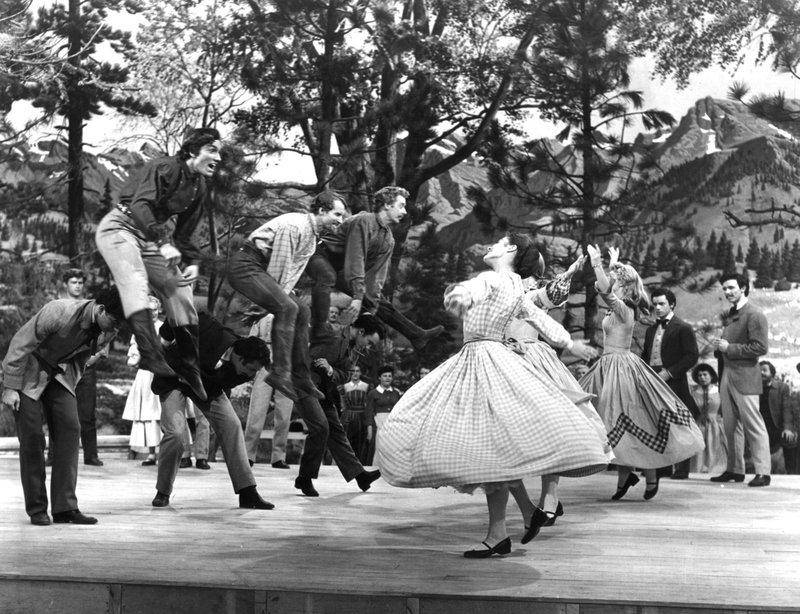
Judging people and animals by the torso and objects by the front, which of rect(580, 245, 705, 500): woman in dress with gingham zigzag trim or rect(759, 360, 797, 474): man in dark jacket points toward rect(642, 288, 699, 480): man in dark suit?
rect(759, 360, 797, 474): man in dark jacket

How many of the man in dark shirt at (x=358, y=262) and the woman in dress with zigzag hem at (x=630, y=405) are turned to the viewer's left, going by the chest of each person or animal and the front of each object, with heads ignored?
1

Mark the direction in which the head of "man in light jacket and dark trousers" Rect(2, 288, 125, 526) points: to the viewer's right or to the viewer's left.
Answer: to the viewer's right

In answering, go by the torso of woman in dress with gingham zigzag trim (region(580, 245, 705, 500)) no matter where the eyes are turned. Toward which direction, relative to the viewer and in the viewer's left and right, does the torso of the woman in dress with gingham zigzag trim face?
facing to the left of the viewer

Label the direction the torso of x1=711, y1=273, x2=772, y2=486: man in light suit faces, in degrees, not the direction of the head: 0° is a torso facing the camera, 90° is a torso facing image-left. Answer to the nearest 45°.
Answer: approximately 45°

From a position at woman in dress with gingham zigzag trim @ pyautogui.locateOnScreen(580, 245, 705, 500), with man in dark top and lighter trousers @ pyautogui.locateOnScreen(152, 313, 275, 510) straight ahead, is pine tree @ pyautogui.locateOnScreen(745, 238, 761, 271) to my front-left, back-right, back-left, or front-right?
back-right

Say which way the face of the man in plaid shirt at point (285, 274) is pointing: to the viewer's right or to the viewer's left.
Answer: to the viewer's right
